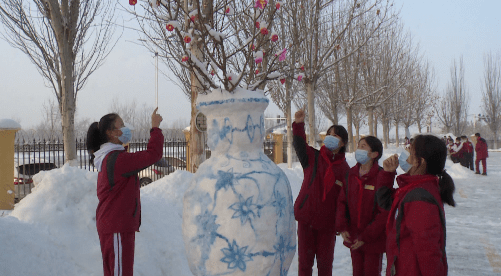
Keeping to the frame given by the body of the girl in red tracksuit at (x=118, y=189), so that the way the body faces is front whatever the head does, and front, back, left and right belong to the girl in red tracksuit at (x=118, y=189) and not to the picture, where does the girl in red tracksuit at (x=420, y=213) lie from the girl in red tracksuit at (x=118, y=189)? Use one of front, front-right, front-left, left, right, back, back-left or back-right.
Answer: front-right

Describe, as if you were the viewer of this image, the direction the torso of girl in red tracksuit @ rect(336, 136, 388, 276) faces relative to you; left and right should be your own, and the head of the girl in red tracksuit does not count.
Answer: facing the viewer and to the left of the viewer

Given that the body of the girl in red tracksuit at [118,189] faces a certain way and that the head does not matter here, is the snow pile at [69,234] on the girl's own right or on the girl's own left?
on the girl's own left

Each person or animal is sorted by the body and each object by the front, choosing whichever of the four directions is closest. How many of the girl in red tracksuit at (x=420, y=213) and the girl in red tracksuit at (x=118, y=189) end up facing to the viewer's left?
1

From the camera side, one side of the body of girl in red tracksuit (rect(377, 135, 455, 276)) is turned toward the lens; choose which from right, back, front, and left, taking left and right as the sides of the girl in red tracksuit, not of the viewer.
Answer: left

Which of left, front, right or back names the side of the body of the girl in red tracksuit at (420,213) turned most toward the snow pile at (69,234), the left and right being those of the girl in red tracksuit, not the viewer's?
front

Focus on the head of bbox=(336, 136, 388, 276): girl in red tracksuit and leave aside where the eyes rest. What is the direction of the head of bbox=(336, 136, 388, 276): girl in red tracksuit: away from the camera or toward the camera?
toward the camera

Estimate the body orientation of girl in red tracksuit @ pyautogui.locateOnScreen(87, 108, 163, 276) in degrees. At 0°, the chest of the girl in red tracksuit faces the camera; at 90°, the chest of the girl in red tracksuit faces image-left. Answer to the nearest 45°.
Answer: approximately 270°

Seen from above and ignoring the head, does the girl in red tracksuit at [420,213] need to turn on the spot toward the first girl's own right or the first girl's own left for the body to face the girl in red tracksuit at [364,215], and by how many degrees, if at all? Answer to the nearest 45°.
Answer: approximately 45° to the first girl's own right

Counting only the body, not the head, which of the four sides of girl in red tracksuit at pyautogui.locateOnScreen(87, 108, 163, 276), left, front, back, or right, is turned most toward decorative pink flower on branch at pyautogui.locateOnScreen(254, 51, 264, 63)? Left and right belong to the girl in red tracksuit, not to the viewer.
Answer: front

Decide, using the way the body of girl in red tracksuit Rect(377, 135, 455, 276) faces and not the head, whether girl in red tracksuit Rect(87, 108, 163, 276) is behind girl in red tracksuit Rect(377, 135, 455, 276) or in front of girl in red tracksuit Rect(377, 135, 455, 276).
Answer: in front

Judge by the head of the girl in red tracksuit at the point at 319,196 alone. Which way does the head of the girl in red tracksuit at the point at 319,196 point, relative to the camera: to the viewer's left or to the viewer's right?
to the viewer's left

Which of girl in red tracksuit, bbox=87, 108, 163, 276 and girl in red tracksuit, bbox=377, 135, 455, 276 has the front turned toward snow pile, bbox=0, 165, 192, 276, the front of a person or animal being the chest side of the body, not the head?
girl in red tracksuit, bbox=377, 135, 455, 276
